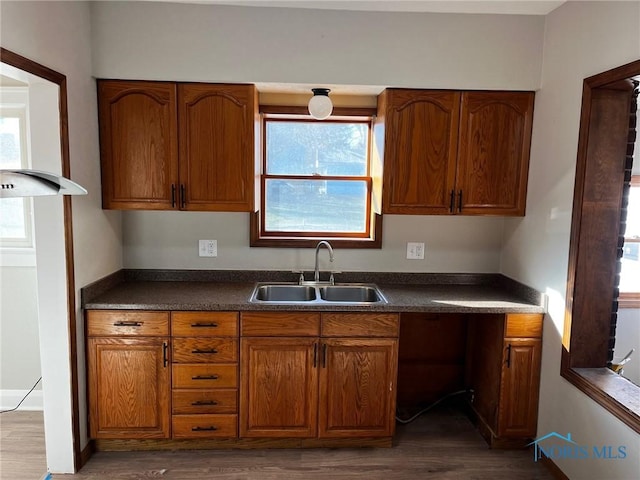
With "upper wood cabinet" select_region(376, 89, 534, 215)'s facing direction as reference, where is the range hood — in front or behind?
in front

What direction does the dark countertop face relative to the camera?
toward the camera

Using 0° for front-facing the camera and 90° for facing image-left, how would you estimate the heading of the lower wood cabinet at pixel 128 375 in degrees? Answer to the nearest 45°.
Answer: approximately 0°

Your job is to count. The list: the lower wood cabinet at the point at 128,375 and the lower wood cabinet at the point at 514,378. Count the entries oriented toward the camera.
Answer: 2

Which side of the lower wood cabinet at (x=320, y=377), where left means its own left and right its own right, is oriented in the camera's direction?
front

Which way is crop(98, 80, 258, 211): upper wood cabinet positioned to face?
toward the camera

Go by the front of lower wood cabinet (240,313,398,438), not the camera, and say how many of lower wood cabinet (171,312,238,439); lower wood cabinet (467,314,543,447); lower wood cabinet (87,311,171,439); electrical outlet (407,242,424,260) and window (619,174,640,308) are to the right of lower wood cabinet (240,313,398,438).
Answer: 2

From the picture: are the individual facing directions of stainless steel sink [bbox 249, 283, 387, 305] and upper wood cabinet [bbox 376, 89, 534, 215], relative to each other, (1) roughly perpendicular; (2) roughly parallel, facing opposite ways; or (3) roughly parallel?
roughly parallel

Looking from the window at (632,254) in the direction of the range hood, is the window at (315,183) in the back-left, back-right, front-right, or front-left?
front-right

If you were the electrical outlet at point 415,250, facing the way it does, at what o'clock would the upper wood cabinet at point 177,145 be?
The upper wood cabinet is roughly at 2 o'clock from the electrical outlet.

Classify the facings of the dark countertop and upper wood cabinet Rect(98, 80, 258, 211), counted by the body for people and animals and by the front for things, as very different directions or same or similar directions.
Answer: same or similar directions

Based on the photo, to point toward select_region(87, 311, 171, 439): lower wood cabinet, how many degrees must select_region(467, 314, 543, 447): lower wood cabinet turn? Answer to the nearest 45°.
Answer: approximately 45° to its right
